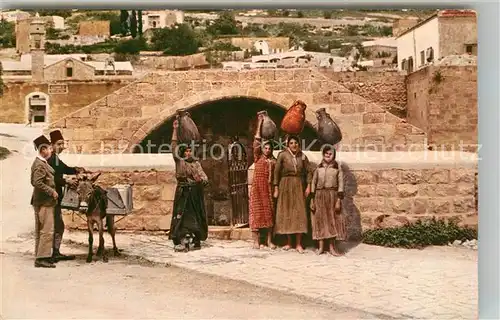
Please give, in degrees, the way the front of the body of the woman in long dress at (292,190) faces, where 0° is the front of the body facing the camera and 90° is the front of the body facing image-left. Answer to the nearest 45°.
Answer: approximately 0°

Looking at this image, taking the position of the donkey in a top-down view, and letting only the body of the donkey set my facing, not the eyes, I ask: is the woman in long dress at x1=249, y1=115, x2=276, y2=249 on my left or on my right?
on my left

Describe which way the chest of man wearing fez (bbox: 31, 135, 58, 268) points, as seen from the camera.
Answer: to the viewer's right

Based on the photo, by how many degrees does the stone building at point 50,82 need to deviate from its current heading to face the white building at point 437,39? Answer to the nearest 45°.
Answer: approximately 90° to its left

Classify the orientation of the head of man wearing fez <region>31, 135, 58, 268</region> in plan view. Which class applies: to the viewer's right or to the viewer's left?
to the viewer's right
